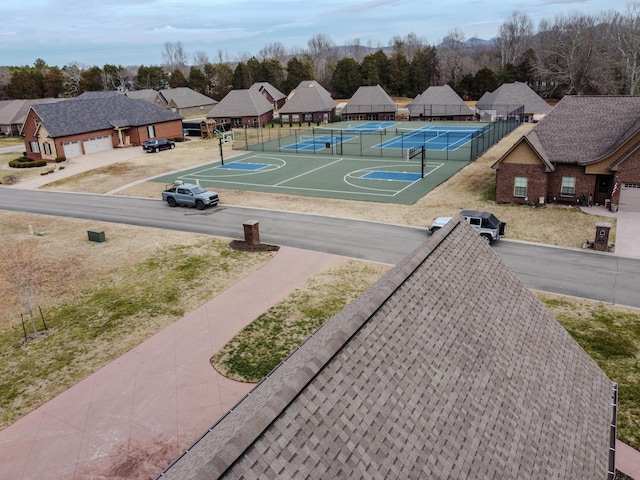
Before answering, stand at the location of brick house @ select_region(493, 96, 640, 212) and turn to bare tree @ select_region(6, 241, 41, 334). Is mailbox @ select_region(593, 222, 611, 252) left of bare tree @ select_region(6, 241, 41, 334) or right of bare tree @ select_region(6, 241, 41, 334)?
left

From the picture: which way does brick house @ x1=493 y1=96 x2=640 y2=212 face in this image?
toward the camera

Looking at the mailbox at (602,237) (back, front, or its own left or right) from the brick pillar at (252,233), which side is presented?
right

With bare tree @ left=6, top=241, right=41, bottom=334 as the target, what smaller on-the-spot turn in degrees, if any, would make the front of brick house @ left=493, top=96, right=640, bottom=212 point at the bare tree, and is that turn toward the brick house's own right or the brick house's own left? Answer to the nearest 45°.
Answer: approximately 45° to the brick house's own right

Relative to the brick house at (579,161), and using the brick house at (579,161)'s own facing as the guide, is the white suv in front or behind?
in front

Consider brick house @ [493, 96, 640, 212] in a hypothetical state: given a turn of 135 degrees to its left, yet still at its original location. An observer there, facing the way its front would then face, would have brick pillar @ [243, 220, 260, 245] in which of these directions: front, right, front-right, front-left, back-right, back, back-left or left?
back

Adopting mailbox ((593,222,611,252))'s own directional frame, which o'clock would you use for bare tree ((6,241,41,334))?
The bare tree is roughly at 2 o'clock from the mailbox.

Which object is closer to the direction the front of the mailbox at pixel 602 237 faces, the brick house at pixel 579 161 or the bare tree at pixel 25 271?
the bare tree

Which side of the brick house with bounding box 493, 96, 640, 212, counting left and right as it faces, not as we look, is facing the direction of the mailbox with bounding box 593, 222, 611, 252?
front

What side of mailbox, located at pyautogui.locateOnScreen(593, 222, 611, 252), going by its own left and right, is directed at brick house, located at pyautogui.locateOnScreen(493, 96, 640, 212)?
back

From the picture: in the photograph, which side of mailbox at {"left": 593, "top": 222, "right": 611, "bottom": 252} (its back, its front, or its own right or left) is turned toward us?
front

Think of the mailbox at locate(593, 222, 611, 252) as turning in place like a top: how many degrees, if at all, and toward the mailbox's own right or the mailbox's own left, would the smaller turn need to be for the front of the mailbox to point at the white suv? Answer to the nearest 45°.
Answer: approximately 90° to the mailbox's own right

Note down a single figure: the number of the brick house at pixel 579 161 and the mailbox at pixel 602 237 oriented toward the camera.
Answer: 2

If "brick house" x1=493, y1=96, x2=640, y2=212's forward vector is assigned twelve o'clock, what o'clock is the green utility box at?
The green utility box is roughly at 2 o'clock from the brick house.
